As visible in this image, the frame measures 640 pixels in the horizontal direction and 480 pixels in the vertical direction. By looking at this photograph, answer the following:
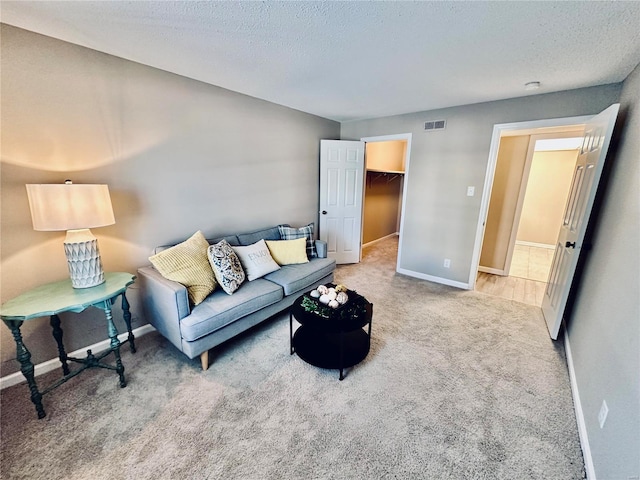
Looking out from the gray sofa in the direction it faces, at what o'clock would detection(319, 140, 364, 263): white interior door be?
The white interior door is roughly at 9 o'clock from the gray sofa.

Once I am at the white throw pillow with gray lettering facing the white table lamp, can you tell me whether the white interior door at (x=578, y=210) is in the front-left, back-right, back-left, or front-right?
back-left

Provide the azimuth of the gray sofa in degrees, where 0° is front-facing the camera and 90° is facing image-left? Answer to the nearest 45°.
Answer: approximately 315°

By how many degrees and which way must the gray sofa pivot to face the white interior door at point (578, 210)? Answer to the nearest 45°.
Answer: approximately 45° to its left
